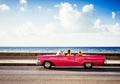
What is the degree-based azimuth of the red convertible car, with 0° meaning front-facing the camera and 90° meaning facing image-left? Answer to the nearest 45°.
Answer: approximately 90°
